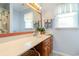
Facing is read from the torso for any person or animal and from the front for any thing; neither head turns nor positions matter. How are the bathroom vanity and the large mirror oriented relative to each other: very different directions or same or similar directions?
same or similar directions

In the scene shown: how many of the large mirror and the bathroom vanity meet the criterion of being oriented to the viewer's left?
0

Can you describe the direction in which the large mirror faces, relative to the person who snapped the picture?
facing the viewer and to the right of the viewer

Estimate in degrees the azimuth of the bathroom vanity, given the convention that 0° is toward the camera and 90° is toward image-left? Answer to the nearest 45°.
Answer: approximately 315°
